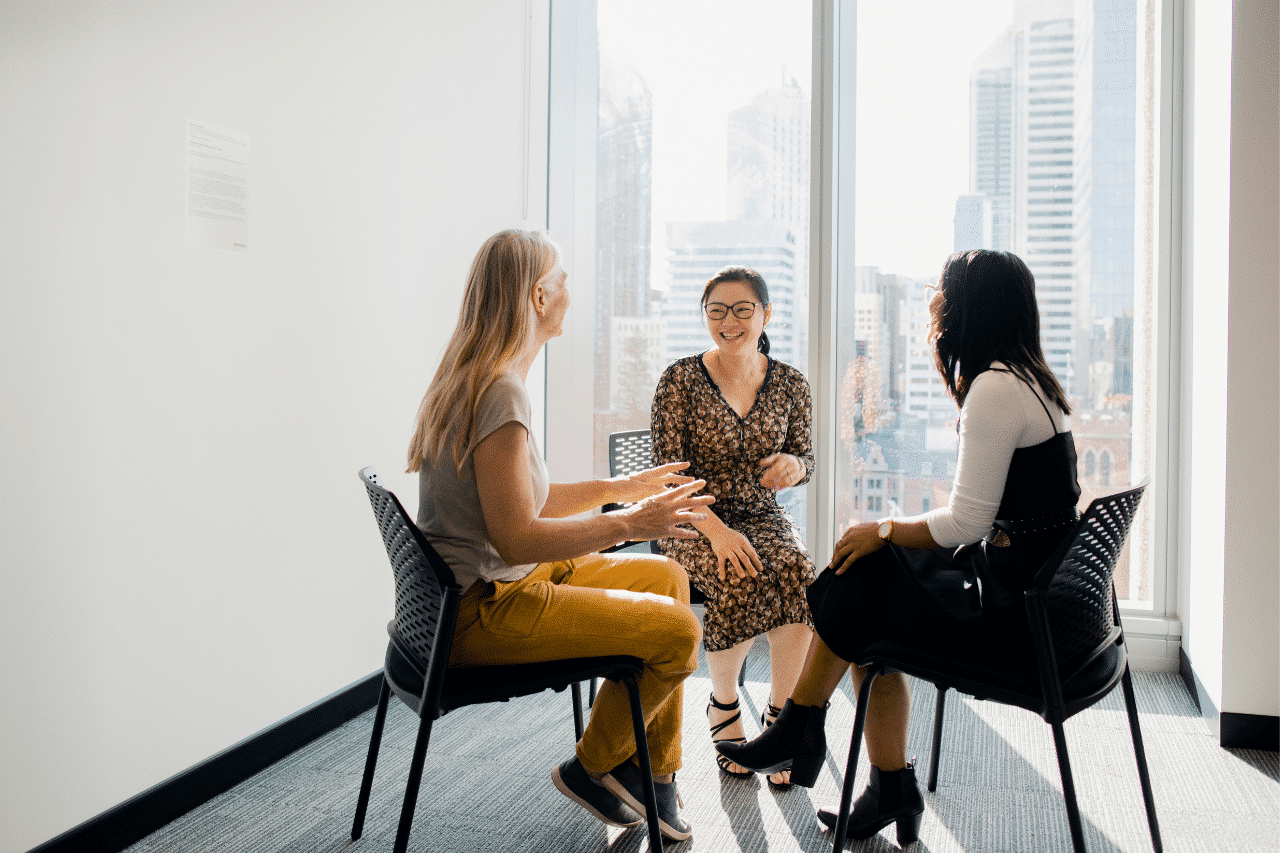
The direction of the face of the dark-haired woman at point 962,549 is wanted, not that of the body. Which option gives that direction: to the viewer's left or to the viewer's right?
to the viewer's left

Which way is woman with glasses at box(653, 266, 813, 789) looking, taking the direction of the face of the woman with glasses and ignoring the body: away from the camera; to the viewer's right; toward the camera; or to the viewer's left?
toward the camera

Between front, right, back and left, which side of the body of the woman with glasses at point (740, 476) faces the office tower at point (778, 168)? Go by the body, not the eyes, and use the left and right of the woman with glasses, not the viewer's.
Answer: back

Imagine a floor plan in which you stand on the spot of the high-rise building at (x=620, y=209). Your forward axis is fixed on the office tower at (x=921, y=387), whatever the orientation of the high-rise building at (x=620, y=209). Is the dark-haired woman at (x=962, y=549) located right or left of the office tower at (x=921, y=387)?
right

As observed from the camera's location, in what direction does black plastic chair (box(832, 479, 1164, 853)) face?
facing away from the viewer and to the left of the viewer

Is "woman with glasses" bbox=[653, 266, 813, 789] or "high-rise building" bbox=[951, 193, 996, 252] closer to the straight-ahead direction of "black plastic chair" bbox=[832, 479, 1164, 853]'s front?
the woman with glasses

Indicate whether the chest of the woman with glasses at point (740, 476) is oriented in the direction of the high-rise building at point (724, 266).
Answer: no

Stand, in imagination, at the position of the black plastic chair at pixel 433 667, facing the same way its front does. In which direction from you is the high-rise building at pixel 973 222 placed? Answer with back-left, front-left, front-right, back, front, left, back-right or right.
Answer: front

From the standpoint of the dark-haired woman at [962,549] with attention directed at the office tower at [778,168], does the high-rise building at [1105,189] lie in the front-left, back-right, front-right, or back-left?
front-right

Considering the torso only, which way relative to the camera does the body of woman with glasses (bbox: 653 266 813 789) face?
toward the camera

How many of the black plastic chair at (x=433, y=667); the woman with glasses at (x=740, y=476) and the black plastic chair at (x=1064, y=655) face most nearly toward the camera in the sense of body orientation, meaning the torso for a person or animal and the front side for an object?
1

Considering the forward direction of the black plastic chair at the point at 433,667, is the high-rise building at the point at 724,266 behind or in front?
in front

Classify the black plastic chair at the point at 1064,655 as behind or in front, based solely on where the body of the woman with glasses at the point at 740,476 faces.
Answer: in front

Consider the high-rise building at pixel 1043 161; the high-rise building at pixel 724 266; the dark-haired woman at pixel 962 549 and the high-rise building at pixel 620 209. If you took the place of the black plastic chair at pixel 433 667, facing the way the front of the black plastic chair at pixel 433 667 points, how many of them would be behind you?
0

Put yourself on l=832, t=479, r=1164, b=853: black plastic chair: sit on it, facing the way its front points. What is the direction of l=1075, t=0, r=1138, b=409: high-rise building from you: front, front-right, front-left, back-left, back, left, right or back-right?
front-right

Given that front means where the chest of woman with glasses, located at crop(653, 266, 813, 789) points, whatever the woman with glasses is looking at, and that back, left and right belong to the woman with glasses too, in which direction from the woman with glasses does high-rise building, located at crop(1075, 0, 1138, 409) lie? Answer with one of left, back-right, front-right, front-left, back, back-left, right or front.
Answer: back-left

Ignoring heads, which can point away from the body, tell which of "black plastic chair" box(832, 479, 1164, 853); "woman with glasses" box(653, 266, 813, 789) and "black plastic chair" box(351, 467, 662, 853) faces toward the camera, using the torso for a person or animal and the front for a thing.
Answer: the woman with glasses
